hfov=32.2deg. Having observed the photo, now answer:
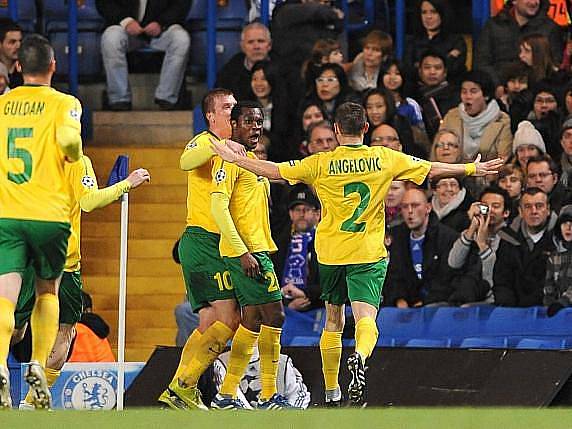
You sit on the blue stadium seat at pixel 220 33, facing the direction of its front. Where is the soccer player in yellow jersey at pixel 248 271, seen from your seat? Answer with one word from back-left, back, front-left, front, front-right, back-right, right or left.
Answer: front

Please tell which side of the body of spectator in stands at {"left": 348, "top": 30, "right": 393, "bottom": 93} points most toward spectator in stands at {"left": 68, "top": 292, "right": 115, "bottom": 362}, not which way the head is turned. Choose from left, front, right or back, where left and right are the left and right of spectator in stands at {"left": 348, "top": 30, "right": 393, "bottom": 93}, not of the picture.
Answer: front

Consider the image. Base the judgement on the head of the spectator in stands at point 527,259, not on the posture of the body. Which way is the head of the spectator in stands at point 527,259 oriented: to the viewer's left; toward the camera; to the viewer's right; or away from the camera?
toward the camera

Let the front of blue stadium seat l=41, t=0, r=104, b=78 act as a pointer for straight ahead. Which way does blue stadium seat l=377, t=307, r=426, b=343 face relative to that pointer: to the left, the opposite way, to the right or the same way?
the same way

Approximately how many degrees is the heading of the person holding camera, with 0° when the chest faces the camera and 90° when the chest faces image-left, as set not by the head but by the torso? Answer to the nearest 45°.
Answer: approximately 45°

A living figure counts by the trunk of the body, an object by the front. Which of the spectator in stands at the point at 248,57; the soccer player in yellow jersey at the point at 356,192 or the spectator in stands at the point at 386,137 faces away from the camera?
the soccer player in yellow jersey

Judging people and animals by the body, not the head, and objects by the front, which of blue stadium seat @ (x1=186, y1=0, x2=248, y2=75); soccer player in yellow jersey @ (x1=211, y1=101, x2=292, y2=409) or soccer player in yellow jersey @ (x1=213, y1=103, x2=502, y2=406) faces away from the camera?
soccer player in yellow jersey @ (x1=213, y1=103, x2=502, y2=406)

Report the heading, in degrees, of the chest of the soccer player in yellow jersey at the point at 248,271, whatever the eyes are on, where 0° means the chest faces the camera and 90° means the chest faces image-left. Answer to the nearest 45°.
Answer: approximately 315°

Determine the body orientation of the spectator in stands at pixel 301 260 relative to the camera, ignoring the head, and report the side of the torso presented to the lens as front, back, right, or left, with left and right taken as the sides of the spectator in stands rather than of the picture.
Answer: front

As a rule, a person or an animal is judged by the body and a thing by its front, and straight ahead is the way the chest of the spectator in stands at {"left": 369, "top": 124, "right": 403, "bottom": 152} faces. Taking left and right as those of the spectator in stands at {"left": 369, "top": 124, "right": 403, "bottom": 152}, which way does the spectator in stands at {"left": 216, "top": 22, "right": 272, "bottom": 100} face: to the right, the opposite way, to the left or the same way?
the same way

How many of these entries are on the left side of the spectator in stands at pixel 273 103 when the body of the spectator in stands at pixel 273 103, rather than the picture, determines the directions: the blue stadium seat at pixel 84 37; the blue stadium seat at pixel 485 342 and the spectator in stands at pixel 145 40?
1

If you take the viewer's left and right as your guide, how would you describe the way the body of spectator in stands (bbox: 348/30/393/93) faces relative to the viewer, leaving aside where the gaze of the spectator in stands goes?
facing the viewer and to the left of the viewer

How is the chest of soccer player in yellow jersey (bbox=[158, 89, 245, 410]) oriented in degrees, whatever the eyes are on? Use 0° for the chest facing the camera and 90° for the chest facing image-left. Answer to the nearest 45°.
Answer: approximately 270°

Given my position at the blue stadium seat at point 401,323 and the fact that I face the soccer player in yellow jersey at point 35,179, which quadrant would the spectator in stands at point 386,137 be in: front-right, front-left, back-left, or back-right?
back-right

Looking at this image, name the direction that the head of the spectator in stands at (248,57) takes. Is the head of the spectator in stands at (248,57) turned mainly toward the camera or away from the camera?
toward the camera

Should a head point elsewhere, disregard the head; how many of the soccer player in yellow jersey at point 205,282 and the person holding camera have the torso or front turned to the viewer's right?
1
